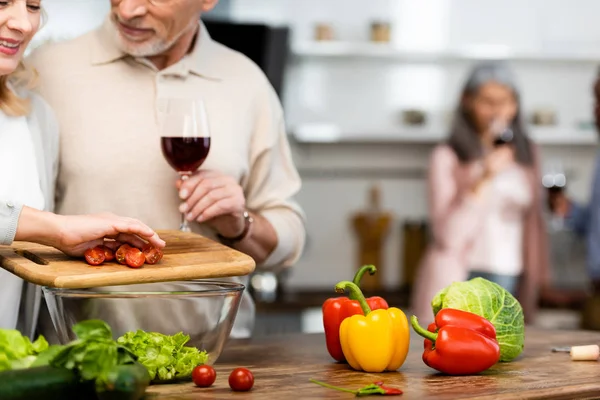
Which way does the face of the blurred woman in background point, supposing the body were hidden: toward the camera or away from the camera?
toward the camera

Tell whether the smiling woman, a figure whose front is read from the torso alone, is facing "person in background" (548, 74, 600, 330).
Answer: no

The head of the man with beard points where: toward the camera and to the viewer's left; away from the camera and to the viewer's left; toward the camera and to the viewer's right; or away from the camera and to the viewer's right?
toward the camera and to the viewer's left

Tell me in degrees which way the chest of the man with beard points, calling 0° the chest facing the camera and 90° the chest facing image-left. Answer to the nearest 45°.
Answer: approximately 0°

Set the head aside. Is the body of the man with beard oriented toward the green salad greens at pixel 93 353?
yes

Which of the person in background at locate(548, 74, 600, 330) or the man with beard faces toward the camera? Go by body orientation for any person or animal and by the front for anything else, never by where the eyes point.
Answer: the man with beard

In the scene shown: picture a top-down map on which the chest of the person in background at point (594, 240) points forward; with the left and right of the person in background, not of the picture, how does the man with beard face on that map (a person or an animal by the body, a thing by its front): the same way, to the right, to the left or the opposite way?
to the left

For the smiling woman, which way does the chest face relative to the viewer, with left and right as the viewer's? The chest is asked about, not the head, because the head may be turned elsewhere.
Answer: facing the viewer and to the right of the viewer

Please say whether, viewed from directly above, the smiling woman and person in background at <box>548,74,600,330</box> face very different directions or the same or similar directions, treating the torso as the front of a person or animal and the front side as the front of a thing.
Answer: very different directions

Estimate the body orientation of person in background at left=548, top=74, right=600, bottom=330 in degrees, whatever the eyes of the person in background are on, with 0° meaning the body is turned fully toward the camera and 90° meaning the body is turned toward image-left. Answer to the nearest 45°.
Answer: approximately 90°

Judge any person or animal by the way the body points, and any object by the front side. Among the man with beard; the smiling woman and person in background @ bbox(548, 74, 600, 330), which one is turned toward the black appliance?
the person in background

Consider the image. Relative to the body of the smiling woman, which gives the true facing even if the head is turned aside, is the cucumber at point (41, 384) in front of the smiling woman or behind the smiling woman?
in front
